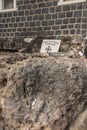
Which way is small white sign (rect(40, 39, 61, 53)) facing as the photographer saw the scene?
facing the viewer

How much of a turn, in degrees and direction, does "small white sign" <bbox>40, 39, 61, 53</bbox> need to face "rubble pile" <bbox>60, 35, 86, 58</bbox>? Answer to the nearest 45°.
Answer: approximately 45° to its left
